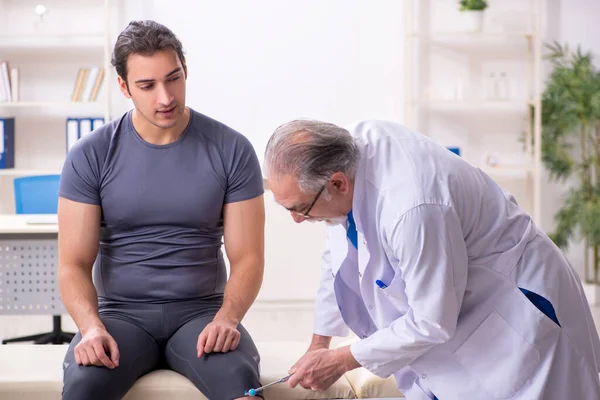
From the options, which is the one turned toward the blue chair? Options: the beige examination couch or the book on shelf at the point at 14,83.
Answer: the book on shelf

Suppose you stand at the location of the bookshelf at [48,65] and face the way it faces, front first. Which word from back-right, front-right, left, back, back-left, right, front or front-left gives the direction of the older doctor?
front

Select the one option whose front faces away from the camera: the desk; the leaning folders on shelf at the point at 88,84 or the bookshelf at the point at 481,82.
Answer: the desk

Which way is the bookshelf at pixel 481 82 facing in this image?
toward the camera

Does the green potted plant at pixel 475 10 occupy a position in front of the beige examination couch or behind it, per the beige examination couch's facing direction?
behind

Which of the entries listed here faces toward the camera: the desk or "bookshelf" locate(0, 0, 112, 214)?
the bookshelf

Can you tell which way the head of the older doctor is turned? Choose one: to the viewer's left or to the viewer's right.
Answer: to the viewer's left

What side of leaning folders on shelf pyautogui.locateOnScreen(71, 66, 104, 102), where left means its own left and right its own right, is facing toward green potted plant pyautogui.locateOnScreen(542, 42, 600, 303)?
left

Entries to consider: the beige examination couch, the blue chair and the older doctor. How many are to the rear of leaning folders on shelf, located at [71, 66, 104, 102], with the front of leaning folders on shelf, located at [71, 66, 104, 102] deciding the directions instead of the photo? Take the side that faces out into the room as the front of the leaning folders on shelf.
0

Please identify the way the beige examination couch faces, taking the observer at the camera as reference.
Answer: facing the viewer
